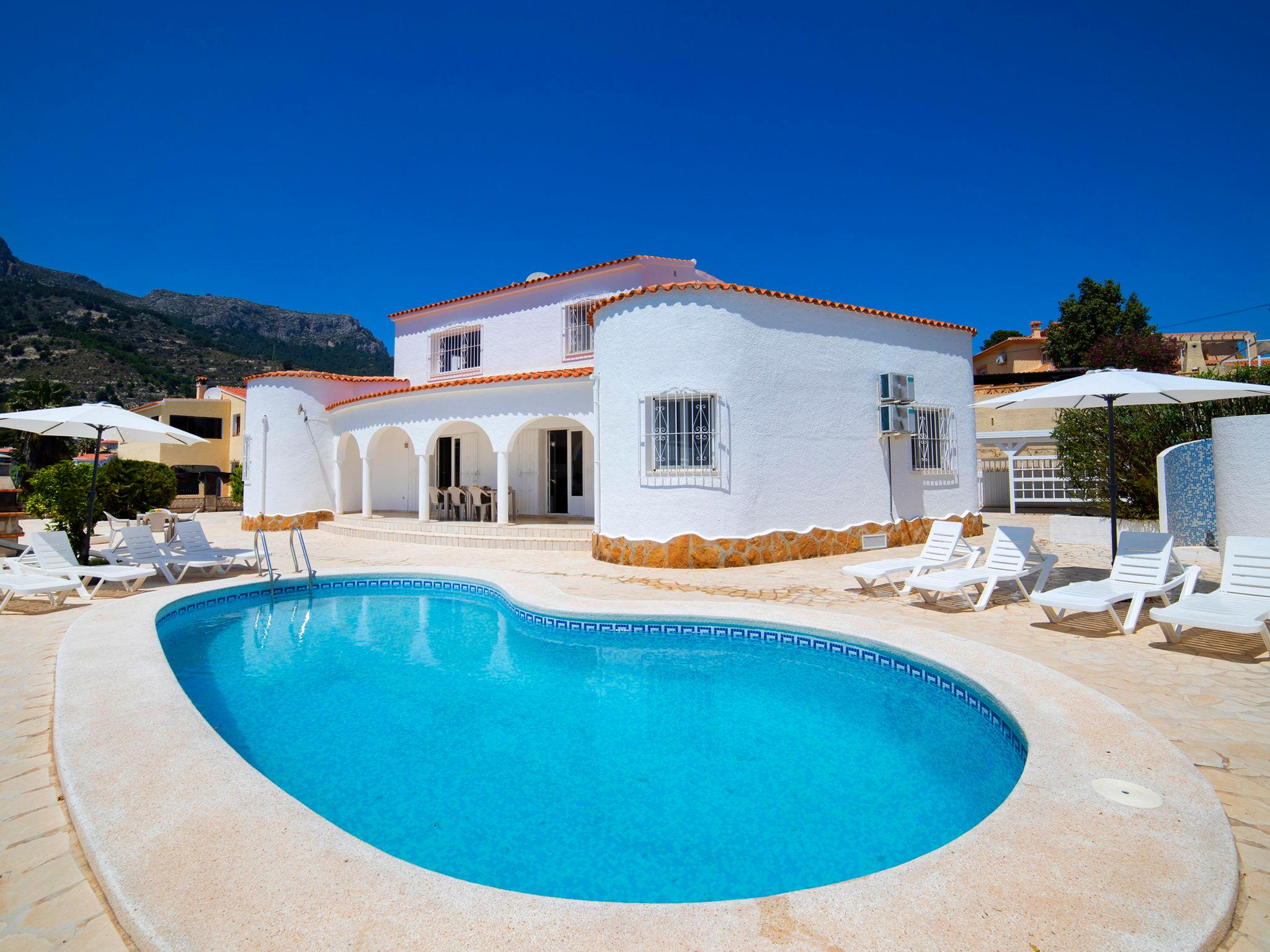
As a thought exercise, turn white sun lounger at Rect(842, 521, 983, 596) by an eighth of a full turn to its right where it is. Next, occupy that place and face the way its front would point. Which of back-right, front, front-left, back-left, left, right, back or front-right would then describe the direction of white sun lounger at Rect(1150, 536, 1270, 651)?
back-left

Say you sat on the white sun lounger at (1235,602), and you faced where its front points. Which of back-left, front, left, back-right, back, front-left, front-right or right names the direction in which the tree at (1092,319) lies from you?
back-right

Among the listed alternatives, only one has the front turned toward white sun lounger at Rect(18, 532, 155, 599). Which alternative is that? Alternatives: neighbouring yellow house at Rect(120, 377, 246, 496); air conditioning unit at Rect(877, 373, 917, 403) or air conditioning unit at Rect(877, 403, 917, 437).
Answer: the neighbouring yellow house

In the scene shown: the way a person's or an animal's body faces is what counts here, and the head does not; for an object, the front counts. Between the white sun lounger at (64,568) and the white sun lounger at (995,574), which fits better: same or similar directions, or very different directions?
very different directions

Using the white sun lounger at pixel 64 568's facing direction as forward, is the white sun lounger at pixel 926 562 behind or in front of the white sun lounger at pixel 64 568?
in front

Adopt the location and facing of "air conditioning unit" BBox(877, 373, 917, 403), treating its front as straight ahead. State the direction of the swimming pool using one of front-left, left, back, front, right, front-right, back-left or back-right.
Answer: front-right

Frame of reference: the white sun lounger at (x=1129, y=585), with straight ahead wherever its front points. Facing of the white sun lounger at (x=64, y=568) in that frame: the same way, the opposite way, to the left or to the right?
the opposite way

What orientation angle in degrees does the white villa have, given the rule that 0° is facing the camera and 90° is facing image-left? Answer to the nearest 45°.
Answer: approximately 45°

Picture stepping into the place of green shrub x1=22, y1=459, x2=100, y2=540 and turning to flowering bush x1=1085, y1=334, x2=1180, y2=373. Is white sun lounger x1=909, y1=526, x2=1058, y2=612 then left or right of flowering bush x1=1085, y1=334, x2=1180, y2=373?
right

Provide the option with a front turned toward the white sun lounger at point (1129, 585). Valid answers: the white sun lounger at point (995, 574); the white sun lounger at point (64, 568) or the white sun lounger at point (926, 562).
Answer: the white sun lounger at point (64, 568)

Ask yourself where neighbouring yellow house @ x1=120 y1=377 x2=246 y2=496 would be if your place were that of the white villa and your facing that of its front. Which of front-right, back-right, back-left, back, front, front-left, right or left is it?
right

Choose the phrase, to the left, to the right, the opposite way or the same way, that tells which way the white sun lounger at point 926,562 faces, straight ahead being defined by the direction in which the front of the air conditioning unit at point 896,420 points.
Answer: to the right

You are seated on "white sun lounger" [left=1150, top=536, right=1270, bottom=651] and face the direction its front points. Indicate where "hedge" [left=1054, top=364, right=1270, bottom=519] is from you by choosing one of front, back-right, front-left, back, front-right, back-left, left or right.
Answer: back-right

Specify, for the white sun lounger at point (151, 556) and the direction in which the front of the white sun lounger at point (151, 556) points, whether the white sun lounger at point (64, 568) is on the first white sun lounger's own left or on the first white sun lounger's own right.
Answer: on the first white sun lounger's own right
